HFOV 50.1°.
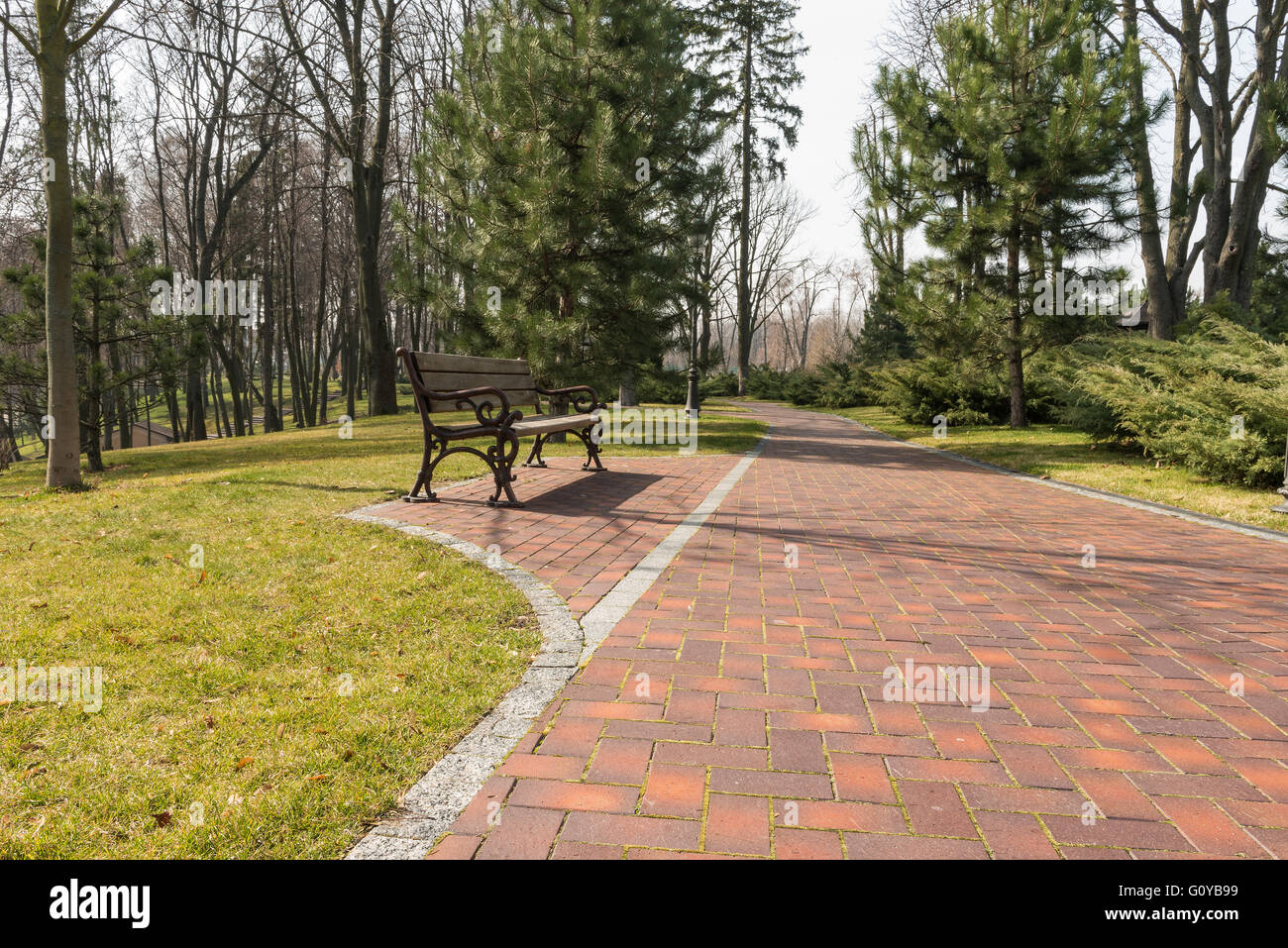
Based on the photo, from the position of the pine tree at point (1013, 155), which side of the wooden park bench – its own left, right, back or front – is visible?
left

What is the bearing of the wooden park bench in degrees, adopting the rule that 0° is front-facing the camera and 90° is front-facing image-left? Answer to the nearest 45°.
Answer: approximately 315°

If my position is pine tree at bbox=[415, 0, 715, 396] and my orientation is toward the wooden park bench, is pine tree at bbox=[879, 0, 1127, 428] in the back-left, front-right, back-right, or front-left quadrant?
back-left

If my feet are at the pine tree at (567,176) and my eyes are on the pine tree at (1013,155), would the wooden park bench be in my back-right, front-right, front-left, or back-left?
back-right

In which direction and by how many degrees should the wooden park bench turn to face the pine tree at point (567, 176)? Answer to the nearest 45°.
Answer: approximately 135° to its left
